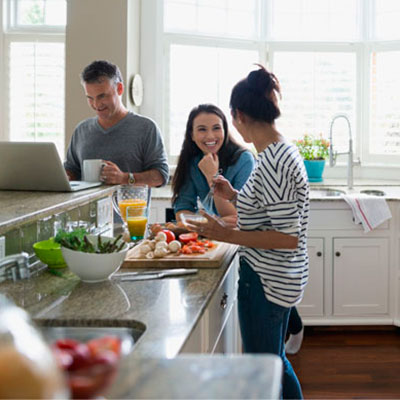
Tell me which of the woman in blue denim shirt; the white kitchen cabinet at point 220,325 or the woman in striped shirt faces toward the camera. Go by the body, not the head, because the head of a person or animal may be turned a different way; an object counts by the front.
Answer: the woman in blue denim shirt

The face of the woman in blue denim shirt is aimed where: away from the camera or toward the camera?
toward the camera

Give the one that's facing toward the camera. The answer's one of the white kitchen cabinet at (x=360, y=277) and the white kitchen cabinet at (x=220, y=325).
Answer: the white kitchen cabinet at (x=360, y=277)

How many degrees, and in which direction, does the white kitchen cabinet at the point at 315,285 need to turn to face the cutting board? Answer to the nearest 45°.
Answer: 0° — it already faces it

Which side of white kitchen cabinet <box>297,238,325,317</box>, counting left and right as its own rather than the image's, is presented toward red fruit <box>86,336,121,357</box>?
front

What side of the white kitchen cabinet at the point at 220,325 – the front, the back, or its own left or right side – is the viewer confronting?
right

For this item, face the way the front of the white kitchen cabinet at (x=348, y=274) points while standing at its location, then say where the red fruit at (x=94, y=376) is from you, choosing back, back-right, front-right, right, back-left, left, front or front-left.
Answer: front

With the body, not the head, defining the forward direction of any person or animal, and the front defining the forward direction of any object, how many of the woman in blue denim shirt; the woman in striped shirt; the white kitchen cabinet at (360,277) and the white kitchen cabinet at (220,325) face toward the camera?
2

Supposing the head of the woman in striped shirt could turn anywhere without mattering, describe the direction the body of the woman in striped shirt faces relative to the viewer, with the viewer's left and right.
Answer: facing away from the viewer and to the left of the viewer

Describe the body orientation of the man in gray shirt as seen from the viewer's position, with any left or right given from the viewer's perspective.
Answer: facing the viewer and to the left of the viewer

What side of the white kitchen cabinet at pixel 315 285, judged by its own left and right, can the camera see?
front

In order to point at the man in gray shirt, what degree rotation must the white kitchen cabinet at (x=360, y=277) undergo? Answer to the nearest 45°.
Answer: approximately 45° to its right

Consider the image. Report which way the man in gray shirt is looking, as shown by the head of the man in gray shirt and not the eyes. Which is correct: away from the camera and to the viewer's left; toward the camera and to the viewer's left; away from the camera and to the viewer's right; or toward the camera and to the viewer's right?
toward the camera and to the viewer's left

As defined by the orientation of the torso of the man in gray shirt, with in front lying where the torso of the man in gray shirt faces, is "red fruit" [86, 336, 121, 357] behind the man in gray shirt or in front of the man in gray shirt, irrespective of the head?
in front

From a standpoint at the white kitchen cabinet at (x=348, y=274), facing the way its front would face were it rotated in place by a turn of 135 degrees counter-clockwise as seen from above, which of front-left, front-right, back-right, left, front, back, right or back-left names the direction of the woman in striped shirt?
back-right
